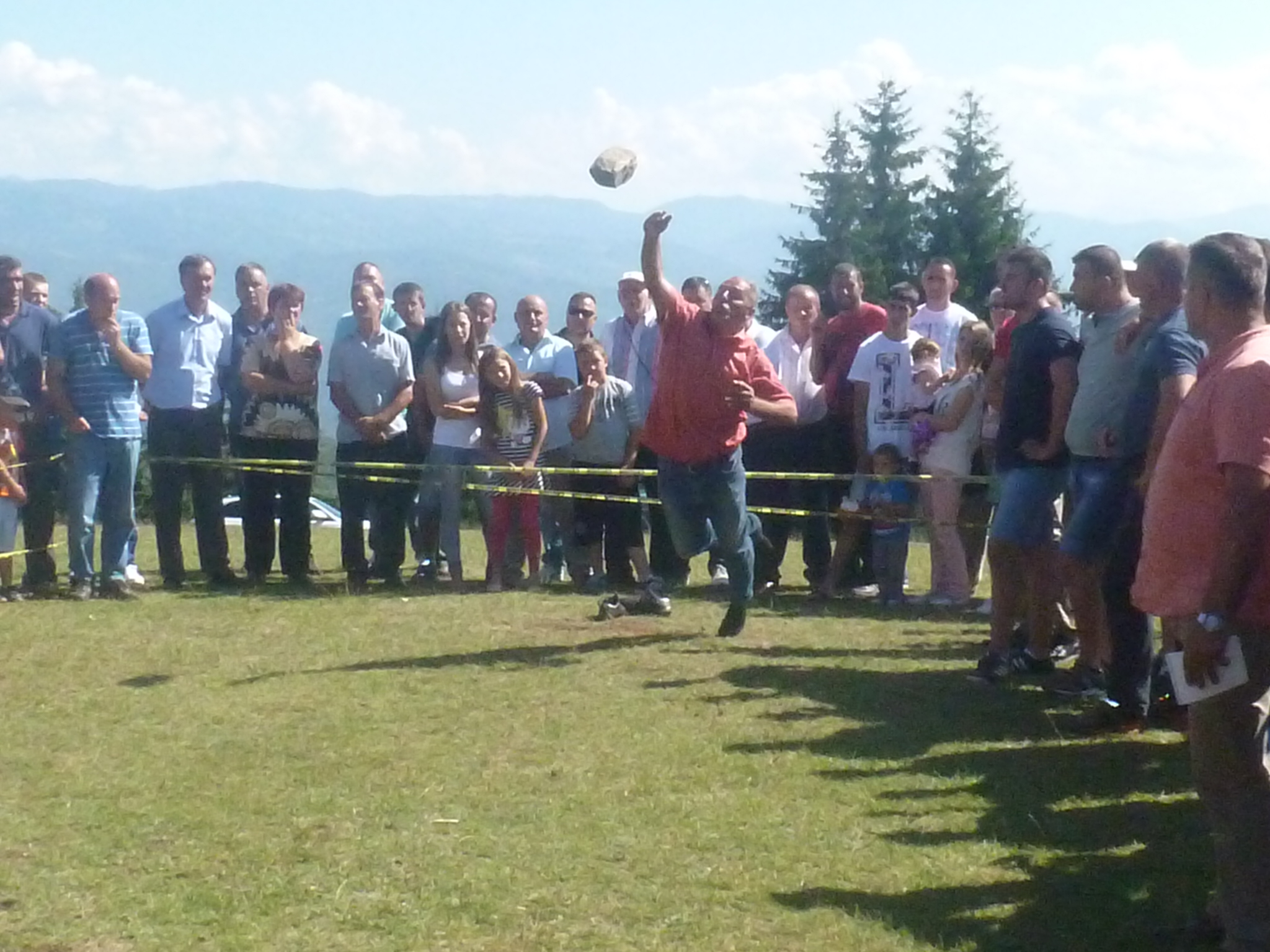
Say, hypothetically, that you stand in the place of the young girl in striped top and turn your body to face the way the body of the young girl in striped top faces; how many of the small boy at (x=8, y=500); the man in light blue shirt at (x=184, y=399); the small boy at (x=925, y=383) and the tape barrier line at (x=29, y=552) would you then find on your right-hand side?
3

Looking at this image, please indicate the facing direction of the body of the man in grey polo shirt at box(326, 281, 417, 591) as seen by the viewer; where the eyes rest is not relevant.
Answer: toward the camera

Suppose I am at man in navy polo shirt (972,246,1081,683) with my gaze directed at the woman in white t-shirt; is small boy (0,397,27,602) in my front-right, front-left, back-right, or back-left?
front-left

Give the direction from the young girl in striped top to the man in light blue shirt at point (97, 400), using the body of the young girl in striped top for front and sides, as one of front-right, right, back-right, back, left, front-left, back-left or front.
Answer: right

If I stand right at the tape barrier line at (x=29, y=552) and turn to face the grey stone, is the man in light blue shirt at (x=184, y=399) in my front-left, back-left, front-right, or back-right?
front-left

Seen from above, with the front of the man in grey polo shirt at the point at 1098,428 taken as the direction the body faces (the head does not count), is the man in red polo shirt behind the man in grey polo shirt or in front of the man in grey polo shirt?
in front

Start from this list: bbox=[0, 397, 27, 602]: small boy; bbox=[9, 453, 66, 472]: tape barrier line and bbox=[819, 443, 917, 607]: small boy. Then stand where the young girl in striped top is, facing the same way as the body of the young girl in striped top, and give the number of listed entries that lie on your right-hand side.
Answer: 2

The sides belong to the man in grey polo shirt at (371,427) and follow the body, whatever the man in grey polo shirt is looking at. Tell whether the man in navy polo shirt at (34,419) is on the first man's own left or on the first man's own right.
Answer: on the first man's own right

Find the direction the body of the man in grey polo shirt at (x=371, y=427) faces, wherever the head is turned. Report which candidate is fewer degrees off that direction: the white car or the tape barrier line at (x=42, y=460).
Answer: the tape barrier line

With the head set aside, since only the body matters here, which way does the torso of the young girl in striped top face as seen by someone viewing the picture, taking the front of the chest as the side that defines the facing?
toward the camera

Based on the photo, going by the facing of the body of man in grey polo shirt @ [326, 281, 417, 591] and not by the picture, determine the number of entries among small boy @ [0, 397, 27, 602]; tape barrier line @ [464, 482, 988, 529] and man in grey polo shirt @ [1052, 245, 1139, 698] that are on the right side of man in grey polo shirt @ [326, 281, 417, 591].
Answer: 1

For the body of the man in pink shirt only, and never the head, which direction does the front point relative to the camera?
to the viewer's left

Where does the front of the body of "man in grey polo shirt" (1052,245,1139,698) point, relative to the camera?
to the viewer's left

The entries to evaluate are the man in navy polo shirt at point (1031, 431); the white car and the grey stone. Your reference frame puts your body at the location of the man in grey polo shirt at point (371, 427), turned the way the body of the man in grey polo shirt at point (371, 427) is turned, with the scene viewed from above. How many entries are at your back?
1

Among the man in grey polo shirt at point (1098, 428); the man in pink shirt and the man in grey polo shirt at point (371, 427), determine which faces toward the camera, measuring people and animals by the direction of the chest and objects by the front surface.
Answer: the man in grey polo shirt at point (371, 427)
